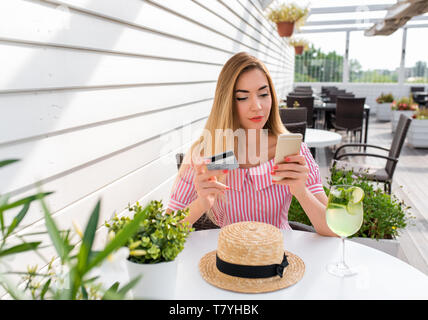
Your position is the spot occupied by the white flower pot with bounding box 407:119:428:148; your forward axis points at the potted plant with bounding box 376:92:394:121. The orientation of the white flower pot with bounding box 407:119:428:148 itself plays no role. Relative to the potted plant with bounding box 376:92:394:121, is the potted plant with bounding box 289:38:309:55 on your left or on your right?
left

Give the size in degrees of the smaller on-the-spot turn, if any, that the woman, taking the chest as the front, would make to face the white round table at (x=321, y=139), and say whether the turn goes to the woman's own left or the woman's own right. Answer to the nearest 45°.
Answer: approximately 180°

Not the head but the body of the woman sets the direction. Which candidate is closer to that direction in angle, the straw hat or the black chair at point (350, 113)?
the straw hat

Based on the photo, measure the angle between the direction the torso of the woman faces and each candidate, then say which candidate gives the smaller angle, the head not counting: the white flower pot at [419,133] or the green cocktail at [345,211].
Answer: the green cocktail

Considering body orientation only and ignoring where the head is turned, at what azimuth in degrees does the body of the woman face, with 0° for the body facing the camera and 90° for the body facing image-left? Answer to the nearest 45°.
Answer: approximately 0°

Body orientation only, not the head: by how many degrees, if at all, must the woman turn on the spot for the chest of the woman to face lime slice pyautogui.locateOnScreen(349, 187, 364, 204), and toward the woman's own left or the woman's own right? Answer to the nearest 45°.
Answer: approximately 45° to the woman's own left

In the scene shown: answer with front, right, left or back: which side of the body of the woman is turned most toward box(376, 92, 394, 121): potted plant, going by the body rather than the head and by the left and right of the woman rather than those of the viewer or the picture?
back

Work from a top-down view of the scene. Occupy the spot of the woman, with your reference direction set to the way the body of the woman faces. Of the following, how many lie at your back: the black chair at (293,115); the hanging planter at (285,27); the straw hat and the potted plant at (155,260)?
2

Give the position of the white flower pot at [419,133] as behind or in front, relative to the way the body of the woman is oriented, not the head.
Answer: behind

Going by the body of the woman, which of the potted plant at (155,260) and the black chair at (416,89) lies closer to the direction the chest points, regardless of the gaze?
the potted plant

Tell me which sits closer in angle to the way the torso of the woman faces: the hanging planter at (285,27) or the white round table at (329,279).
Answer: the white round table

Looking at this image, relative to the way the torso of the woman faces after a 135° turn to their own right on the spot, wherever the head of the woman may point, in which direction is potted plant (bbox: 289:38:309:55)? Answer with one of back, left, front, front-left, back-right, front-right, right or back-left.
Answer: front-right

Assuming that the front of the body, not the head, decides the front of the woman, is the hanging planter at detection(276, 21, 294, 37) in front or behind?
behind

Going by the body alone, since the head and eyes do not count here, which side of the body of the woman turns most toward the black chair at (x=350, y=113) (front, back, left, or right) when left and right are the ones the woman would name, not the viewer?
back
